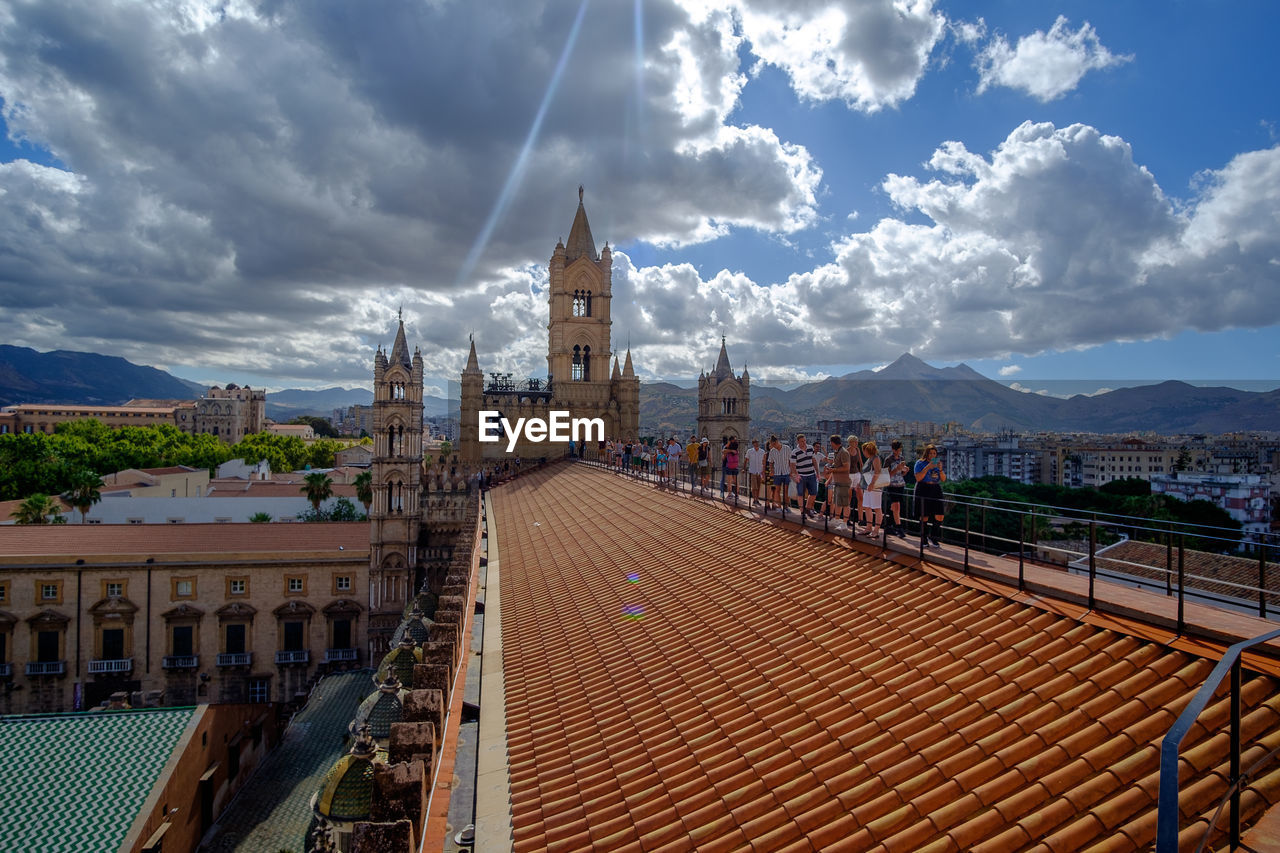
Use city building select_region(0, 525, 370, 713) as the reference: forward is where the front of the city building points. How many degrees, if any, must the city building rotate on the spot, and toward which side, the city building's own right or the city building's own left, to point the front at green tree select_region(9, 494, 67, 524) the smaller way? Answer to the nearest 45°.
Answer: approximately 135° to the city building's own right

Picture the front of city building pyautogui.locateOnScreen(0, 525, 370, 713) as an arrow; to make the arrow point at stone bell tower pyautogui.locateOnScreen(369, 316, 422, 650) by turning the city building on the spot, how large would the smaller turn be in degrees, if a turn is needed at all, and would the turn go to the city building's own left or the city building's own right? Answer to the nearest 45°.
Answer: approximately 90° to the city building's own left

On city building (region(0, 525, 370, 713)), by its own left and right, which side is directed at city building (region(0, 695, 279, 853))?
front

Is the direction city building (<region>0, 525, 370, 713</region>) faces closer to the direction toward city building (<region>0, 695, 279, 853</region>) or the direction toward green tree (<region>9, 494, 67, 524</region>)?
the city building

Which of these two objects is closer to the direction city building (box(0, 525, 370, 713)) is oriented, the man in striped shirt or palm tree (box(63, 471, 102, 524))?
the man in striped shirt

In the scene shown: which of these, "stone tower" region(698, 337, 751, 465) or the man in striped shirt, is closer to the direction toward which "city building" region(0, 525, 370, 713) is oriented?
the man in striped shirt

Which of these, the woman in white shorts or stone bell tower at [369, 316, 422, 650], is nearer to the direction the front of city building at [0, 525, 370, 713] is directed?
the woman in white shorts

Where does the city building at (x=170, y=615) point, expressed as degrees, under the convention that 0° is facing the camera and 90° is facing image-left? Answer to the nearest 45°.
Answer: approximately 0°

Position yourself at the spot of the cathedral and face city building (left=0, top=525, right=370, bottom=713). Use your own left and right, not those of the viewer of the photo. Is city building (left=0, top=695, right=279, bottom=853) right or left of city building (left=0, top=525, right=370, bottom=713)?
left

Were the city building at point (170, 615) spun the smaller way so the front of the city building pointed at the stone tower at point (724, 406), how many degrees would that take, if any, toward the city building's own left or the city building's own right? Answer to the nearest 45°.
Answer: approximately 90° to the city building's own left
